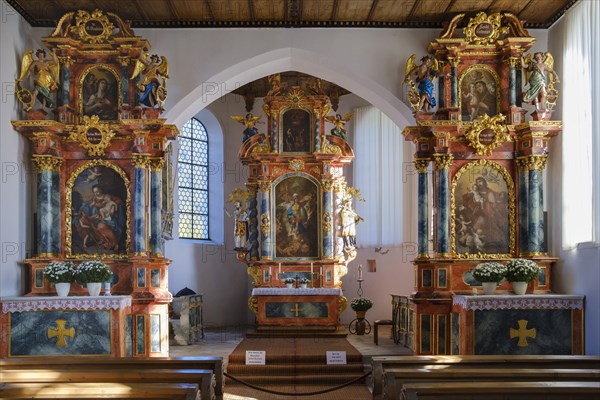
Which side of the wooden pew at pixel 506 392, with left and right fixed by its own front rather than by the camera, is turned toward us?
back

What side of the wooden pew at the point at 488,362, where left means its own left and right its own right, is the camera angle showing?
back

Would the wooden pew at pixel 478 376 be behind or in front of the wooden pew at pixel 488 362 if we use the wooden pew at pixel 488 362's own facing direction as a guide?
behind

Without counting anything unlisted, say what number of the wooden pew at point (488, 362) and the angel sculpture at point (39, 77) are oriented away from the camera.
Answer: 1

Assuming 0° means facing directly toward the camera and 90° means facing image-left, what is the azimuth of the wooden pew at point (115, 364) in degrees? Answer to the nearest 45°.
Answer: approximately 180°

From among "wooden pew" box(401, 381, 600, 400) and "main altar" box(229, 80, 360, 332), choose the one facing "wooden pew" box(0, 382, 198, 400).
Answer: the main altar

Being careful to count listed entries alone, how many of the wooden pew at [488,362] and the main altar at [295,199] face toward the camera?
1

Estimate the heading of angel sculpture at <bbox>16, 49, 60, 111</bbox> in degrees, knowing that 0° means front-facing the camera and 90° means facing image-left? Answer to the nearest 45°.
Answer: approximately 0°

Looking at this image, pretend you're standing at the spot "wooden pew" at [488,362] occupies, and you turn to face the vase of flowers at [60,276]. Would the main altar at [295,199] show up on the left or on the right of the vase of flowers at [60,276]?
right
